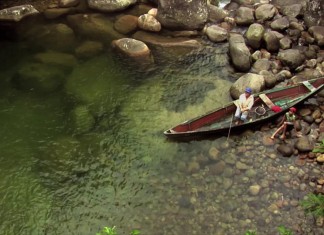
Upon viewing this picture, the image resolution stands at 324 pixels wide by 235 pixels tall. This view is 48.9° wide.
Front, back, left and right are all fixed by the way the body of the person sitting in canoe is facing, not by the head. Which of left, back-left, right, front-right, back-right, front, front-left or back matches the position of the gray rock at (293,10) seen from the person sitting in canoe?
back-right

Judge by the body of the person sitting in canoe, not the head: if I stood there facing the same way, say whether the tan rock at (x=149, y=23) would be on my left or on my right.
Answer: on my right

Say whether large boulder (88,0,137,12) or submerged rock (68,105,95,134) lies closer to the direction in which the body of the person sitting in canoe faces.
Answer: the submerged rock

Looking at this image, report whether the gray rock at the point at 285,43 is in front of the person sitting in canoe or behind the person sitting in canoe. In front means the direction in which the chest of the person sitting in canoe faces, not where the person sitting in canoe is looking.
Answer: behind

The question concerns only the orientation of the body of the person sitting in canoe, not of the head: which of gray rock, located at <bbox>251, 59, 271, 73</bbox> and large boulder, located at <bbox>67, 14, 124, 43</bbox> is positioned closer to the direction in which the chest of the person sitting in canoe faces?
the large boulder

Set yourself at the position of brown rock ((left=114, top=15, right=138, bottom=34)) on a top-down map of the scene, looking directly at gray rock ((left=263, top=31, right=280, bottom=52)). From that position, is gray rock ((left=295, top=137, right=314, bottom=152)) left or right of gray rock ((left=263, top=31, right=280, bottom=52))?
right

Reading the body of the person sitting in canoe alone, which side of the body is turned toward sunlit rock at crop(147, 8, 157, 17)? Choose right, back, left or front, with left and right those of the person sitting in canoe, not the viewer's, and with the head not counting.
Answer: right

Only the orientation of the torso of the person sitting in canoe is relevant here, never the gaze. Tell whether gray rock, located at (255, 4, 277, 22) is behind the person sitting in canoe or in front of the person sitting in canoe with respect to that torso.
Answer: behind

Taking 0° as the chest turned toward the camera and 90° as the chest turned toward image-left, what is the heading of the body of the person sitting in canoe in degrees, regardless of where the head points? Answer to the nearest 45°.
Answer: approximately 45°

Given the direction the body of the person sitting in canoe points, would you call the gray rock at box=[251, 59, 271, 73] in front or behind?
behind

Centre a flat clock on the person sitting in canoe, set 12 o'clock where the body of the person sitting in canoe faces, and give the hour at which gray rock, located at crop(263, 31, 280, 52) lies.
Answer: The gray rock is roughly at 5 o'clock from the person sitting in canoe.

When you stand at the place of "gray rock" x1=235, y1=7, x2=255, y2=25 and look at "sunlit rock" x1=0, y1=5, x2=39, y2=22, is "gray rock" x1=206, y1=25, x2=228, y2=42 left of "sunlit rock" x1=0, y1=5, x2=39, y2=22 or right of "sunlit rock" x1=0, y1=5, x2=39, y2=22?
left

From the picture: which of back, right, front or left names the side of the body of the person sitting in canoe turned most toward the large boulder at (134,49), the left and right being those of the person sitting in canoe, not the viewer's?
right

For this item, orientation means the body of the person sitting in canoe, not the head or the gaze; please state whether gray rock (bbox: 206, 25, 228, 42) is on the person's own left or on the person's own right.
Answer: on the person's own right

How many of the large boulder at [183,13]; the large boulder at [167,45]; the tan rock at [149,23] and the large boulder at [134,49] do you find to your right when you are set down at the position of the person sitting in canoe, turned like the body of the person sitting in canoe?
4

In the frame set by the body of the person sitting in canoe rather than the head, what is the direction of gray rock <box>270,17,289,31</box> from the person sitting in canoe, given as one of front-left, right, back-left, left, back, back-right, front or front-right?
back-right

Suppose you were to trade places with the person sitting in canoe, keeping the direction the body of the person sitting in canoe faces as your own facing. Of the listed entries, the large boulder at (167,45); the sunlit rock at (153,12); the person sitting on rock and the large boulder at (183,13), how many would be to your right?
3
